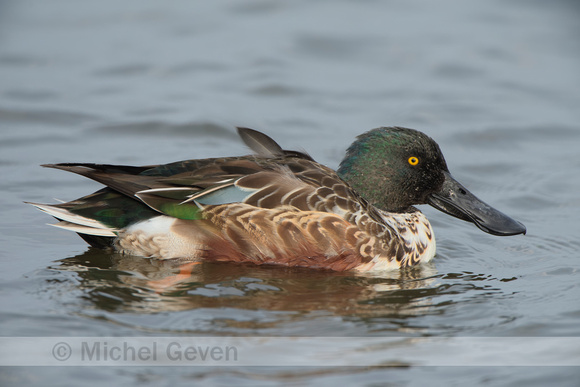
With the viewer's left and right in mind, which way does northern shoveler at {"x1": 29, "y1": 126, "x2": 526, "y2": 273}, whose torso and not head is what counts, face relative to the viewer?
facing to the right of the viewer
